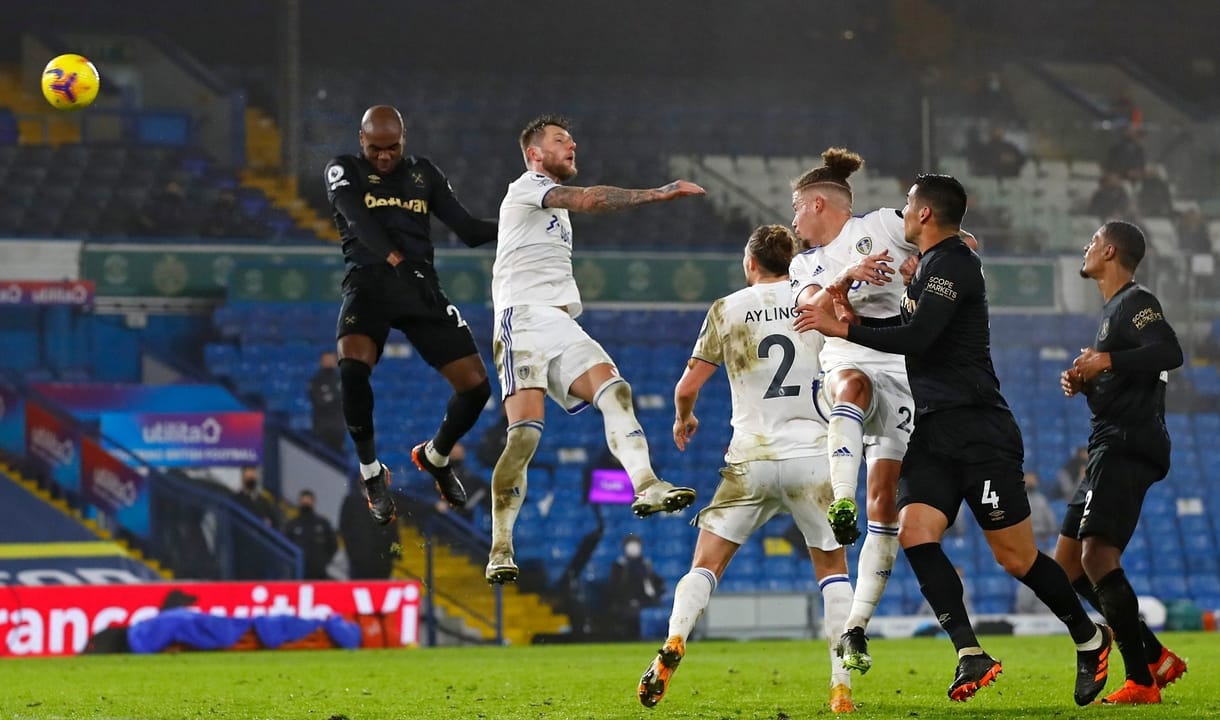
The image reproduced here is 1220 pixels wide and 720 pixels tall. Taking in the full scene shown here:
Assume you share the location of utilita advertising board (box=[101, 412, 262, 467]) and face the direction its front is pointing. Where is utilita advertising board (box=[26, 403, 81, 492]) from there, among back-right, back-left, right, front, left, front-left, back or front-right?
right

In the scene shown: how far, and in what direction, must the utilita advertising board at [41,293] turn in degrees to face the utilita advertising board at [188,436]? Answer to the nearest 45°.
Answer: approximately 45° to its left

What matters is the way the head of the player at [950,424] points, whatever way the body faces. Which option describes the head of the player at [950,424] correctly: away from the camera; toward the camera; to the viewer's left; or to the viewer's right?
to the viewer's left

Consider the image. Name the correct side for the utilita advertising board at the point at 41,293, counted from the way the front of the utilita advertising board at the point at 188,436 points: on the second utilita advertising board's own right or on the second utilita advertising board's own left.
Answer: on the second utilita advertising board's own right

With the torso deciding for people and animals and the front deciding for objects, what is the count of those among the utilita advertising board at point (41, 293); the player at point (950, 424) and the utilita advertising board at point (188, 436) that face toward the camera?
2

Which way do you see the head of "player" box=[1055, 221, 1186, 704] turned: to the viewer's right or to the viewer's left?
to the viewer's left

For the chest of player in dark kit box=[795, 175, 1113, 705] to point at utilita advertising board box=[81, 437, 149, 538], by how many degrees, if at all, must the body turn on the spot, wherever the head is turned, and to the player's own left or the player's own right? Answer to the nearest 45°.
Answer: approximately 45° to the player's own right

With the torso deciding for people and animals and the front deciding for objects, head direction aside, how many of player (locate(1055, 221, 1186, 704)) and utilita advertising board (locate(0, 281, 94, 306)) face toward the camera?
1

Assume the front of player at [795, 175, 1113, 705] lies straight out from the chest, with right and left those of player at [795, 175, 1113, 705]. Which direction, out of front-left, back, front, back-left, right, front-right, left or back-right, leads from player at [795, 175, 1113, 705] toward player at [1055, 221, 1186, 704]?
back-right

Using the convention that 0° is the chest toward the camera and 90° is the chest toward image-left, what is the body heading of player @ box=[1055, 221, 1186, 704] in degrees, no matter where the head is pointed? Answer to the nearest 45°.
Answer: approximately 90°

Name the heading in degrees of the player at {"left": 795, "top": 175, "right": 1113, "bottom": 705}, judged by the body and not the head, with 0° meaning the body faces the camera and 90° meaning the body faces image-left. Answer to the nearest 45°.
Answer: approximately 90°
